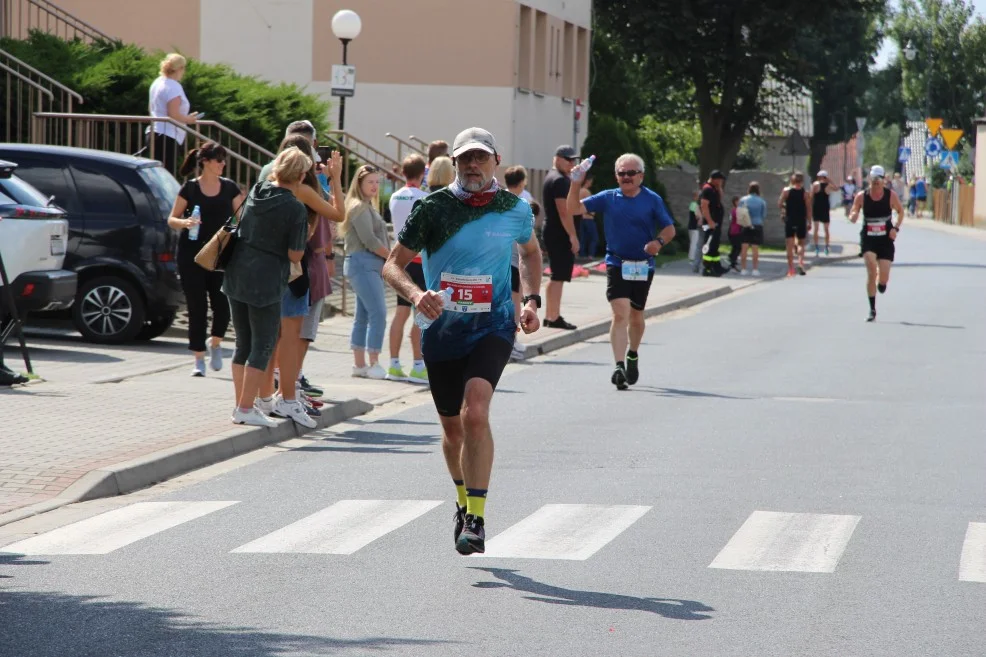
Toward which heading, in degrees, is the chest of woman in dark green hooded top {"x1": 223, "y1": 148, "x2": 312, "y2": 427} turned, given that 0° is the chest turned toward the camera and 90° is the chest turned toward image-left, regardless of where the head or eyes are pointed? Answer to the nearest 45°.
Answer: approximately 225°

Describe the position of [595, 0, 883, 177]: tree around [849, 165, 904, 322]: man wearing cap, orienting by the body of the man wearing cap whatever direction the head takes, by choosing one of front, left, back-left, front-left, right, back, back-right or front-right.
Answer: back

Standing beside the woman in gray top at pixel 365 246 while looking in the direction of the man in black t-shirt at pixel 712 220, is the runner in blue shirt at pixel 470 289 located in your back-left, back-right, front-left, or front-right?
back-right

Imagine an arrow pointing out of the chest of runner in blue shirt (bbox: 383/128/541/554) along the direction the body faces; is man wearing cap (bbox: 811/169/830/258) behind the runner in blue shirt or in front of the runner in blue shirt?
behind

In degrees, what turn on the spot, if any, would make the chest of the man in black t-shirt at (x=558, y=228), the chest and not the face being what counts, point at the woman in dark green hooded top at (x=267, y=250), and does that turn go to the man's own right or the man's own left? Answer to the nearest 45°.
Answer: approximately 90° to the man's own right

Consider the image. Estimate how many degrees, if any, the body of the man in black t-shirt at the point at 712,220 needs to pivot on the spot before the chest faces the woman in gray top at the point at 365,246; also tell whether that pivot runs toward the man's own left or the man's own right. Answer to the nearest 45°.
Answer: approximately 90° to the man's own right

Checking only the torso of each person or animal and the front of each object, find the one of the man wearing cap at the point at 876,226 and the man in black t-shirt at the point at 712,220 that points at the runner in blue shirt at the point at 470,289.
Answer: the man wearing cap

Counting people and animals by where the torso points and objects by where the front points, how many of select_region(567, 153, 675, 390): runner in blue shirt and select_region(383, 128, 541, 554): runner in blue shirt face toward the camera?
2

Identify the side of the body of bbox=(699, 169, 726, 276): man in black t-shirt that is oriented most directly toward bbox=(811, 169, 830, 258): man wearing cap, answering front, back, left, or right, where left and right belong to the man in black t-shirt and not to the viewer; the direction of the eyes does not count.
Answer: left

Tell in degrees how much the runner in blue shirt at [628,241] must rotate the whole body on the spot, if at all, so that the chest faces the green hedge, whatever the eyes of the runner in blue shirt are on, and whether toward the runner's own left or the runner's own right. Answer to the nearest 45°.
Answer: approximately 135° to the runner's own right

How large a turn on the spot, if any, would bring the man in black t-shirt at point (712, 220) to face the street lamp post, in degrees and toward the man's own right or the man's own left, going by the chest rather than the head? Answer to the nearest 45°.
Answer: approximately 135° to the man's own right

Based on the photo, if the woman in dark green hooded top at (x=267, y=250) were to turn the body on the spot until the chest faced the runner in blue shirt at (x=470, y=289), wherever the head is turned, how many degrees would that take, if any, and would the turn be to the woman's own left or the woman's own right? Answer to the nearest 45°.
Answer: approximately 135° to the woman's own right
